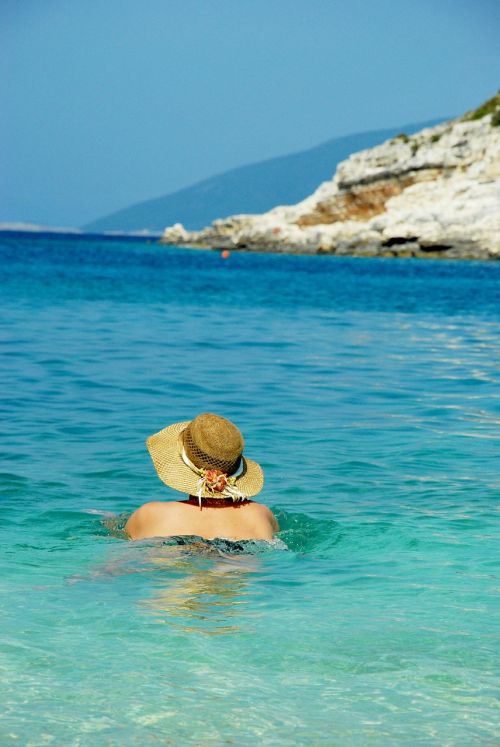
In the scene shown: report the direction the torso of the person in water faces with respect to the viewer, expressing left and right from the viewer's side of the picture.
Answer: facing away from the viewer

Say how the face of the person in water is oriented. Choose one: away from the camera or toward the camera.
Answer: away from the camera
